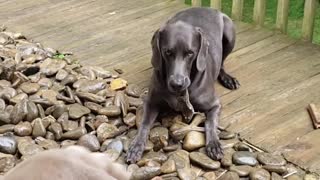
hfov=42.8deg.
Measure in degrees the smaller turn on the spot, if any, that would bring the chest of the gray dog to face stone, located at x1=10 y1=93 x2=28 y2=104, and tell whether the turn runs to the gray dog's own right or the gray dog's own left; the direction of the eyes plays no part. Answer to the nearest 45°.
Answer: approximately 90° to the gray dog's own right

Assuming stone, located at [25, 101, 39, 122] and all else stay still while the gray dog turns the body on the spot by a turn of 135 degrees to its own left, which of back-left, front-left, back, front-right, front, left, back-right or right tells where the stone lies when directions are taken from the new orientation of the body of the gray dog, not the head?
back-left

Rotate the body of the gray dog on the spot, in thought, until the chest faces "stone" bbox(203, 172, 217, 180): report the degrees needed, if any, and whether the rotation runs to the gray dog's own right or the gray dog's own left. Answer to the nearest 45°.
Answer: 0° — it already faces it

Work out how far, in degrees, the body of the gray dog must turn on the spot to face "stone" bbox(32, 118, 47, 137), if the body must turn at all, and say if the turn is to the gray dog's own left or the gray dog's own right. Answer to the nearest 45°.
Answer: approximately 90° to the gray dog's own right

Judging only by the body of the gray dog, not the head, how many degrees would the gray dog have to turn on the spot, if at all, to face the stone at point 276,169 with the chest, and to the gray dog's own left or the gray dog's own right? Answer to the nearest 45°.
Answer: approximately 45° to the gray dog's own left

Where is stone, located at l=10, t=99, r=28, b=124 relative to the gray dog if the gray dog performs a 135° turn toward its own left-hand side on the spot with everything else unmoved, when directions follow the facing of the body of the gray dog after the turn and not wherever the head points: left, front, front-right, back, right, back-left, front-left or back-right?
back-left

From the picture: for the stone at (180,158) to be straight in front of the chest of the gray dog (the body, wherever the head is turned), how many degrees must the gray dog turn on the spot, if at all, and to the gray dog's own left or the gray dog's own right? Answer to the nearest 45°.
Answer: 0° — it already faces it

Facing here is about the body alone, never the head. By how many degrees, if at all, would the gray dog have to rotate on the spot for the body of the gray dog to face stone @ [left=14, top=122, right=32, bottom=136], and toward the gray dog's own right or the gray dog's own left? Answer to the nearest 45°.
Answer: approximately 90° to the gray dog's own right

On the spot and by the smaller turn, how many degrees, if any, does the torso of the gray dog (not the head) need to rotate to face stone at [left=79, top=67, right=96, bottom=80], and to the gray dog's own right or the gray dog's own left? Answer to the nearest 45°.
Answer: approximately 135° to the gray dog's own right
